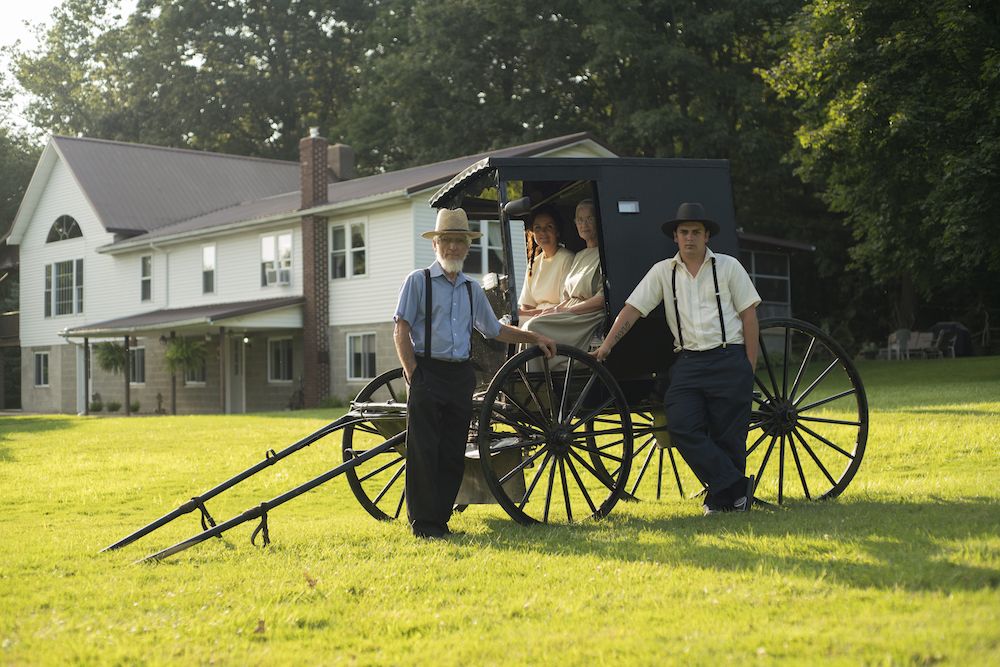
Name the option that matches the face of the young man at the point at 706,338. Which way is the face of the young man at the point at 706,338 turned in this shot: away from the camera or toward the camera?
toward the camera

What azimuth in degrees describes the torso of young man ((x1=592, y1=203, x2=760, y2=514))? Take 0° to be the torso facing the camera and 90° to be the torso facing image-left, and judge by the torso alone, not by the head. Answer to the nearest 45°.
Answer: approximately 0°

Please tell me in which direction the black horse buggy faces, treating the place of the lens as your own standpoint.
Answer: facing the viewer and to the left of the viewer

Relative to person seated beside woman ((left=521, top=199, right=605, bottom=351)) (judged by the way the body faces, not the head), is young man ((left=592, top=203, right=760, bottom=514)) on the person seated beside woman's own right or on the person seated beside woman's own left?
on the person seated beside woman's own left

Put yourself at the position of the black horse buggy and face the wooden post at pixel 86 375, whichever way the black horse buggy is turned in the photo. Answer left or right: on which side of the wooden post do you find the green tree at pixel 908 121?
right

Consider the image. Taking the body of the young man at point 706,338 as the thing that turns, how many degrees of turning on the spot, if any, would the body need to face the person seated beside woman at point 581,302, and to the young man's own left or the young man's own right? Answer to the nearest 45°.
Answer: approximately 135° to the young man's own right

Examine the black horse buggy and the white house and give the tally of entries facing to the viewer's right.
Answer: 0

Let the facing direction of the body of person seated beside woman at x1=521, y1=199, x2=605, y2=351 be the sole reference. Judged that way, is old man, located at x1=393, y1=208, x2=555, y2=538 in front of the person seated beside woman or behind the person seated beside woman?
in front

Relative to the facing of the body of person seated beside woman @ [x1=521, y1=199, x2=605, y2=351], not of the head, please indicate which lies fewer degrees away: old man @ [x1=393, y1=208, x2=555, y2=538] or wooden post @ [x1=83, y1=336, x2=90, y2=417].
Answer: the old man

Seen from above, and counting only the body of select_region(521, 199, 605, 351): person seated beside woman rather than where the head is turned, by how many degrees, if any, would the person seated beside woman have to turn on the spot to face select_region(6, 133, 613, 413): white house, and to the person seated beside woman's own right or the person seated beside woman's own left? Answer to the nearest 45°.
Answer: approximately 135° to the person seated beside woman's own right
